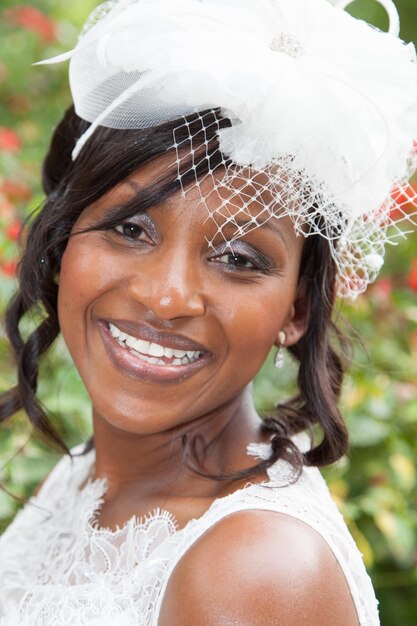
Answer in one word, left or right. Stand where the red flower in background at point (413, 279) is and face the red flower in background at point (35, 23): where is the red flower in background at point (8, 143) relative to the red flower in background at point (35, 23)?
left

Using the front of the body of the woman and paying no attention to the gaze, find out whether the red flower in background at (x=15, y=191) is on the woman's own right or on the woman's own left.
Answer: on the woman's own right

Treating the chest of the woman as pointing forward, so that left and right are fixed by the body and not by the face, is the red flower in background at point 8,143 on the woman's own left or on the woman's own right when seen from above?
on the woman's own right

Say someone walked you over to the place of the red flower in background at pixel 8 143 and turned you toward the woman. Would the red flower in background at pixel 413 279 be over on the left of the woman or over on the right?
left

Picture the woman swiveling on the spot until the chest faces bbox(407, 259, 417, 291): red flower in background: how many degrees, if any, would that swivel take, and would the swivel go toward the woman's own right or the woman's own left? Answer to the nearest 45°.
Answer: approximately 180°

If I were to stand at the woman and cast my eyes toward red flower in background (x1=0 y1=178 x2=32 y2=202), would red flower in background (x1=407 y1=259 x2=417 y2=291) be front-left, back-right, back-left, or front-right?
front-right

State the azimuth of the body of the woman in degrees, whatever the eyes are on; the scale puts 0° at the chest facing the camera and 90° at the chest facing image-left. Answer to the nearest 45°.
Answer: approximately 45°

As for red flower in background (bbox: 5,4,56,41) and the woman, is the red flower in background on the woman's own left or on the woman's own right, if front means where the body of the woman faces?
on the woman's own right
